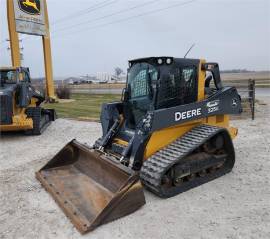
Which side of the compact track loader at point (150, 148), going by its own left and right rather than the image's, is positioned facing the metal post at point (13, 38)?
right

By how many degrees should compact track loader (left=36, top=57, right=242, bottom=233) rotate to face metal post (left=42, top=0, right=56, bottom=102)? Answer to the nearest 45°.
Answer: approximately 135° to its right

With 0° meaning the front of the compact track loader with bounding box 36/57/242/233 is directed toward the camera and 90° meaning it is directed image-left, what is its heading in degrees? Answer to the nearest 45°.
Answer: approximately 45°

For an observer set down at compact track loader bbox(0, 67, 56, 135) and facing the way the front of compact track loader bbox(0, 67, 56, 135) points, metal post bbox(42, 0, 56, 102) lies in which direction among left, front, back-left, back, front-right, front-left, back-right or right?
front-left

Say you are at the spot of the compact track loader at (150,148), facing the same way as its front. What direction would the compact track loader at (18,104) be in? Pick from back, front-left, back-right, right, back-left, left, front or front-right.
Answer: right
